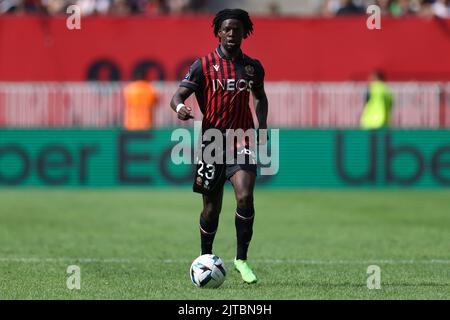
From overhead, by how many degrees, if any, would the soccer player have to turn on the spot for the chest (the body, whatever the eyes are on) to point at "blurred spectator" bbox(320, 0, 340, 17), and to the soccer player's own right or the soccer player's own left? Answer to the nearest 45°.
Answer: approximately 180°

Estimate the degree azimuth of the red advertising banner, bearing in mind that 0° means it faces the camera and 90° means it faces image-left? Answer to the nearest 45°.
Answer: approximately 0°

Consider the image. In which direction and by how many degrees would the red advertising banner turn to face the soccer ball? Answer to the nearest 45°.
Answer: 0° — it already faces it

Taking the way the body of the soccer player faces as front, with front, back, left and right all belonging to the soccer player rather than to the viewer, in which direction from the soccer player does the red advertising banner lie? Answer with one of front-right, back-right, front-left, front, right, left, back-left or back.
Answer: back

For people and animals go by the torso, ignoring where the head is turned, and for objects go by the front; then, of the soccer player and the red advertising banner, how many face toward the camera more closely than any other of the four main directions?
2

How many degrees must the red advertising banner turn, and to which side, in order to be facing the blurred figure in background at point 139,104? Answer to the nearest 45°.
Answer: approximately 45° to its right

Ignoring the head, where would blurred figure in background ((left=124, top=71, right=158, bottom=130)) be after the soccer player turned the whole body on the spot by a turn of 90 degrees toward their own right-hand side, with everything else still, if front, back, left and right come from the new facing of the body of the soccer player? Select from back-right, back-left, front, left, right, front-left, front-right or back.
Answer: right

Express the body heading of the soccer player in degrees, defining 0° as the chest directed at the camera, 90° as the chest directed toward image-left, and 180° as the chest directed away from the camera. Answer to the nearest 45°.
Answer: approximately 0°

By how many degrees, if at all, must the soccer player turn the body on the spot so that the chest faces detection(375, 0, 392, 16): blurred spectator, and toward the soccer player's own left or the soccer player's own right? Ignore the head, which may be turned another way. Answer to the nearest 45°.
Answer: approximately 180°
